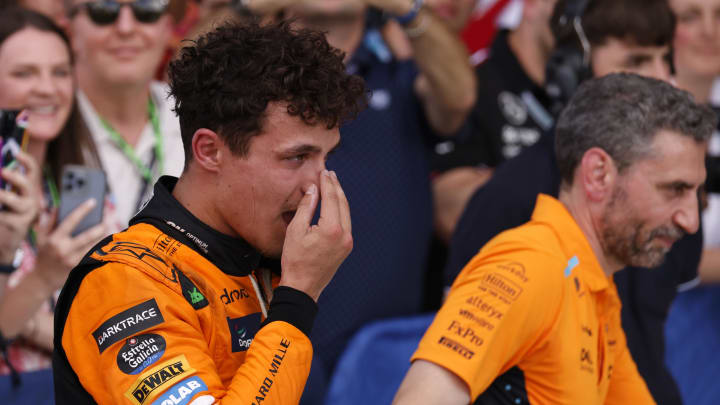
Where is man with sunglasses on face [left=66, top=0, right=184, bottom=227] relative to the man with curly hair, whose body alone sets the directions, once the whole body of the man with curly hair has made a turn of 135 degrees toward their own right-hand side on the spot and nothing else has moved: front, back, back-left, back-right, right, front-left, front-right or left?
right

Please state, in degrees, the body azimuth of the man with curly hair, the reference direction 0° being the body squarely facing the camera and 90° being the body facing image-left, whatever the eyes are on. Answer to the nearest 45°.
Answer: approximately 315°

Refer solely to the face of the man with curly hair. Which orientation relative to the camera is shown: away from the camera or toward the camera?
toward the camera

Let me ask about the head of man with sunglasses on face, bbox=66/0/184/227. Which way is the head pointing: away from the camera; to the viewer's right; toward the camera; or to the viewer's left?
toward the camera
